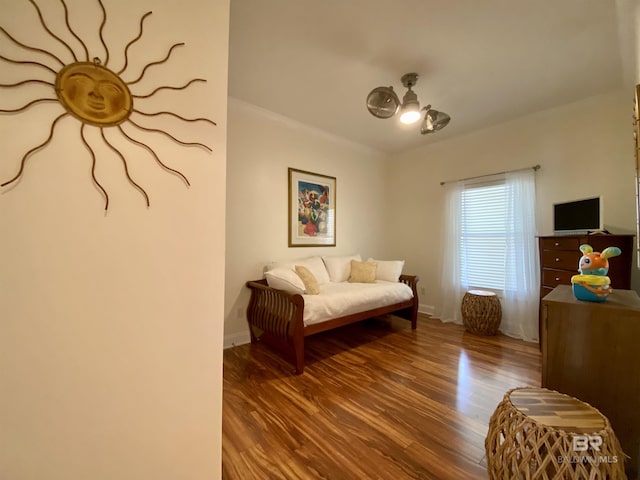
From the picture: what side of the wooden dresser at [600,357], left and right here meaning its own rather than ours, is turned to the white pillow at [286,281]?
front

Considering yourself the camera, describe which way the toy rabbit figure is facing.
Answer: facing the viewer and to the left of the viewer

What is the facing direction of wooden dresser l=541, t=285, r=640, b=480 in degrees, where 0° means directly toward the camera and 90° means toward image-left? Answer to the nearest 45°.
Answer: approximately 90°

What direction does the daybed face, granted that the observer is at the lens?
facing the viewer and to the right of the viewer

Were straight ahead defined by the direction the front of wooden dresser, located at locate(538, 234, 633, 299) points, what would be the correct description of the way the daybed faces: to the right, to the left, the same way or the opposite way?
to the left

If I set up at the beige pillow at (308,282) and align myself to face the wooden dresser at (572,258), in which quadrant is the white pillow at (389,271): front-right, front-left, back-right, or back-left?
front-left

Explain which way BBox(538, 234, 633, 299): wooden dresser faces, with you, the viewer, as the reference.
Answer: facing the viewer

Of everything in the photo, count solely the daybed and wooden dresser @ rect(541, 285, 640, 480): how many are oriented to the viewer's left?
1

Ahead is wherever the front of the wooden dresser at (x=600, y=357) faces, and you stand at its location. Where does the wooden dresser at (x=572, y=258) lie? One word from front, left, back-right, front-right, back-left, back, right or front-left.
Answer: right

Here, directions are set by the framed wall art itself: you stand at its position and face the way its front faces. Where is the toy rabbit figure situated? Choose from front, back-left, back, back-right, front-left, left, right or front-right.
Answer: front

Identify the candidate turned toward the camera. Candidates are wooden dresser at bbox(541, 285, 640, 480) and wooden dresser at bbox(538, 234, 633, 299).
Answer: wooden dresser at bbox(538, 234, 633, 299)
